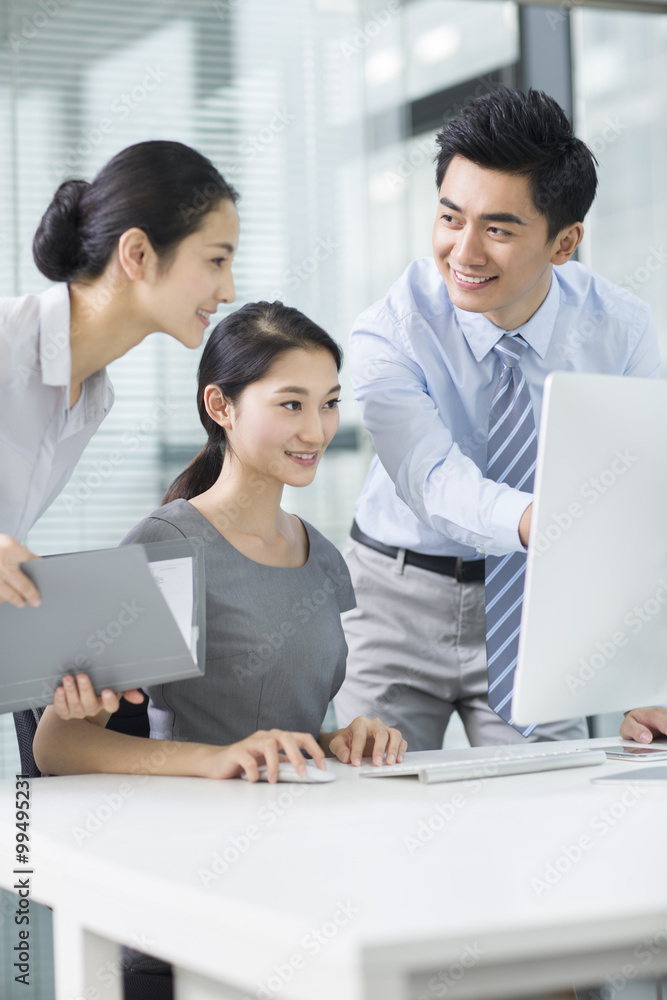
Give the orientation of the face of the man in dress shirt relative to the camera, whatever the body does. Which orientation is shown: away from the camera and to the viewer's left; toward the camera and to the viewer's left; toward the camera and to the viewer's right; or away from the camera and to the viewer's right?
toward the camera and to the viewer's left

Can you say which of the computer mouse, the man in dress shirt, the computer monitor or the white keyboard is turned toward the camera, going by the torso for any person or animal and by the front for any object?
the man in dress shirt

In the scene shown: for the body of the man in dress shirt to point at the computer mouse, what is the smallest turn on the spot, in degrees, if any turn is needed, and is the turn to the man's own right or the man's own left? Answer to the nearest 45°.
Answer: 0° — they already face it

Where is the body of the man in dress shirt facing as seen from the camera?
toward the camera

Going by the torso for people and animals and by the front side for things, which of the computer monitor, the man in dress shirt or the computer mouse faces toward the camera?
the man in dress shirt

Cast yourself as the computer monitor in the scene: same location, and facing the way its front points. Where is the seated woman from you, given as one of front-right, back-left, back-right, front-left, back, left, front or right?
front

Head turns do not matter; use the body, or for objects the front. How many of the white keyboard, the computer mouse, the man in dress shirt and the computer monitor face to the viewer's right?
1

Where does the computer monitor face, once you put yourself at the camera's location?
facing away from the viewer and to the left of the viewer

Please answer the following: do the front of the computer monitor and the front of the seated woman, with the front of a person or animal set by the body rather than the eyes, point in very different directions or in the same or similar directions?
very different directions
